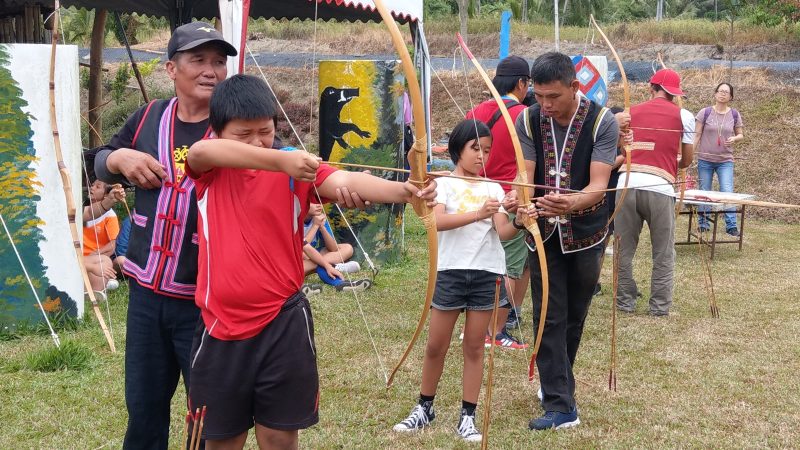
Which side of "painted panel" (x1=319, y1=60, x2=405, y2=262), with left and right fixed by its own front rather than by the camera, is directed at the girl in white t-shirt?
front

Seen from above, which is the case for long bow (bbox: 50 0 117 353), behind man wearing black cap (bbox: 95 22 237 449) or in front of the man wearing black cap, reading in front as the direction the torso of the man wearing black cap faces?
behind

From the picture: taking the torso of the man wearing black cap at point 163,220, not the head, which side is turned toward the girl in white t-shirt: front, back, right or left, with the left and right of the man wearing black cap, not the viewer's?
left

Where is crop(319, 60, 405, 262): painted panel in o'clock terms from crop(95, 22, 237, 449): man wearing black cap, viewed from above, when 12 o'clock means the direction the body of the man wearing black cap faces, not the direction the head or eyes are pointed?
The painted panel is roughly at 8 o'clock from the man wearing black cap.

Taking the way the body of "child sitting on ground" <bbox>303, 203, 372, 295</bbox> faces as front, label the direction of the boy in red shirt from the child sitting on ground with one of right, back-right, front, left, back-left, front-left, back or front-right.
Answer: front-right
